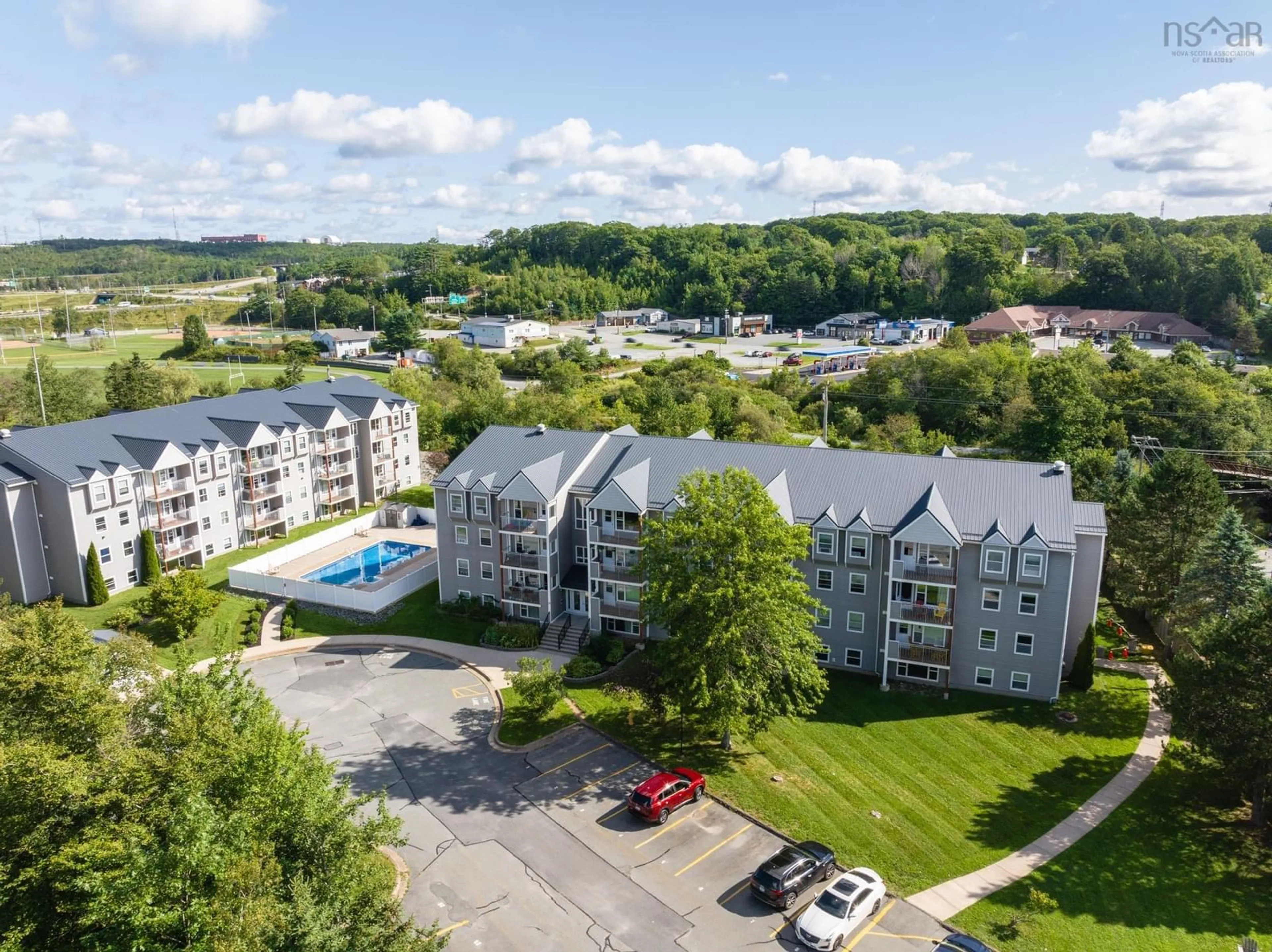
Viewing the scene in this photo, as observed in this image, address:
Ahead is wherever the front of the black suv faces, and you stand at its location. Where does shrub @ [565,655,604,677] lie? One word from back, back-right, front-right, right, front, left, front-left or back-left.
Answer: left

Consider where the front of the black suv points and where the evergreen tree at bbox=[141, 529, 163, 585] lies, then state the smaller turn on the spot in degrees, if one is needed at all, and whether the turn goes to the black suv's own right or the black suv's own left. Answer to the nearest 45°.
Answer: approximately 90° to the black suv's own left

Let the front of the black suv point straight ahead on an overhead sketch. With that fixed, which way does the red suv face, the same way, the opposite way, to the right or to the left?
the same way

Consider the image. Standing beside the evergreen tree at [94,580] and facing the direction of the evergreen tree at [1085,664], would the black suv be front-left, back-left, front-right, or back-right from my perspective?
front-right

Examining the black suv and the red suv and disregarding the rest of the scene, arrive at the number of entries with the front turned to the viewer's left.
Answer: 0

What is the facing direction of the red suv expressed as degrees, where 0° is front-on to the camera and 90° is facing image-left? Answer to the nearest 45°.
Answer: approximately 225°

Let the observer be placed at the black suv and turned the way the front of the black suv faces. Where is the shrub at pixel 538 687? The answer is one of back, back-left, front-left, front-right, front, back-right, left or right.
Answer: left

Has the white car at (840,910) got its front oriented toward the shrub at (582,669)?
no

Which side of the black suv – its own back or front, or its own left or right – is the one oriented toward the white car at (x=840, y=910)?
right

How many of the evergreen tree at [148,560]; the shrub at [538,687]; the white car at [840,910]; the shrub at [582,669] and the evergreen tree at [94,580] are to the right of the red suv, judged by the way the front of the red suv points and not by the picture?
1

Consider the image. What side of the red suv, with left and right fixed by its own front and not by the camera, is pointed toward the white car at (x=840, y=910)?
right

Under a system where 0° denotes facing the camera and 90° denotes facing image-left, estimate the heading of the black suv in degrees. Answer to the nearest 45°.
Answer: approximately 225°

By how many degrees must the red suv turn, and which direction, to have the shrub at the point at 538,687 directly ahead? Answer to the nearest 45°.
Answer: approximately 90° to its left
